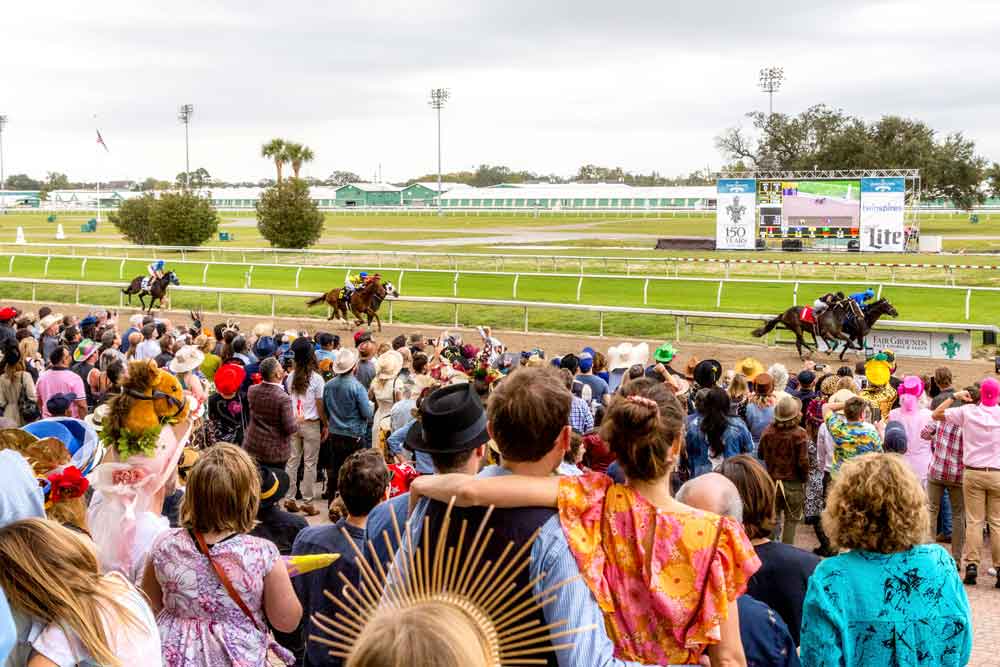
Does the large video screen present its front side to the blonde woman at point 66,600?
yes

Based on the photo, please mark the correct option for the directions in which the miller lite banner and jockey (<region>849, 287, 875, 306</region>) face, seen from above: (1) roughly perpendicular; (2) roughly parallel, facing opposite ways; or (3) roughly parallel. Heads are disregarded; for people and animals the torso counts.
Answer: roughly perpendicular

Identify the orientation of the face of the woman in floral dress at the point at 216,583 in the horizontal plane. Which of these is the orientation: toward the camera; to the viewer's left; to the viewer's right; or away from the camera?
away from the camera

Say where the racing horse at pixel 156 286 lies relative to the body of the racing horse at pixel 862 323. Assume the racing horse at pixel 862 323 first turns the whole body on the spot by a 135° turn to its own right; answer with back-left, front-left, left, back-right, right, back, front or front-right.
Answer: front-right

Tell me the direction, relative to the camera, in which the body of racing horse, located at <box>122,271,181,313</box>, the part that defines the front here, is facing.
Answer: to the viewer's right

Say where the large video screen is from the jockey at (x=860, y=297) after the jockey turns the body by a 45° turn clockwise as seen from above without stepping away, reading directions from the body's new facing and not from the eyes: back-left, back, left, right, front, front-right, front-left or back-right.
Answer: back-left

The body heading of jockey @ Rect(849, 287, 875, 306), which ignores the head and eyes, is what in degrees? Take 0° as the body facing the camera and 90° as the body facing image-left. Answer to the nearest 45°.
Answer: approximately 270°

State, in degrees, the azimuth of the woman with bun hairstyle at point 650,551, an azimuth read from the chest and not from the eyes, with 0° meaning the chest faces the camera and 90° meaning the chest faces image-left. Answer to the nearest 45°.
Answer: approximately 180°

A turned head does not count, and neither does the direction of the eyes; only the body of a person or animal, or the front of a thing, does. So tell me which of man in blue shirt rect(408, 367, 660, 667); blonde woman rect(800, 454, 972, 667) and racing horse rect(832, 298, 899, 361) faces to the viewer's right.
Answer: the racing horse

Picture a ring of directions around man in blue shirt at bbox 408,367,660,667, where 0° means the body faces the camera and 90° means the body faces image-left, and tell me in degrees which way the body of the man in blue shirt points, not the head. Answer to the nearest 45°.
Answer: approximately 180°

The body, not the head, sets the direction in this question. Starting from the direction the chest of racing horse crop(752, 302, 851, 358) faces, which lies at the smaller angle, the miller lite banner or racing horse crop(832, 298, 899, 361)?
the racing horse

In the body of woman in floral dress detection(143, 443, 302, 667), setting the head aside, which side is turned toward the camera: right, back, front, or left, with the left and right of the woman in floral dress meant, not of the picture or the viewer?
back

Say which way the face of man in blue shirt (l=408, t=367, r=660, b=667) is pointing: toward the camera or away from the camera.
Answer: away from the camera

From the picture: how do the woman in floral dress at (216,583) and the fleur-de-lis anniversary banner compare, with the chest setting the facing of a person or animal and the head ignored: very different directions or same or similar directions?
very different directions

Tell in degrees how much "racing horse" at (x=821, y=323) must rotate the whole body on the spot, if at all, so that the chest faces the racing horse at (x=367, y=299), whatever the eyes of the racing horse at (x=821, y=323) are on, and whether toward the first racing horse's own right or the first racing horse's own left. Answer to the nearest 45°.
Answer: approximately 180°

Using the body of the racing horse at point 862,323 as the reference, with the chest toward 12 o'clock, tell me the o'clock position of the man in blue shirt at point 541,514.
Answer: The man in blue shirt is roughly at 3 o'clock from the racing horse.
